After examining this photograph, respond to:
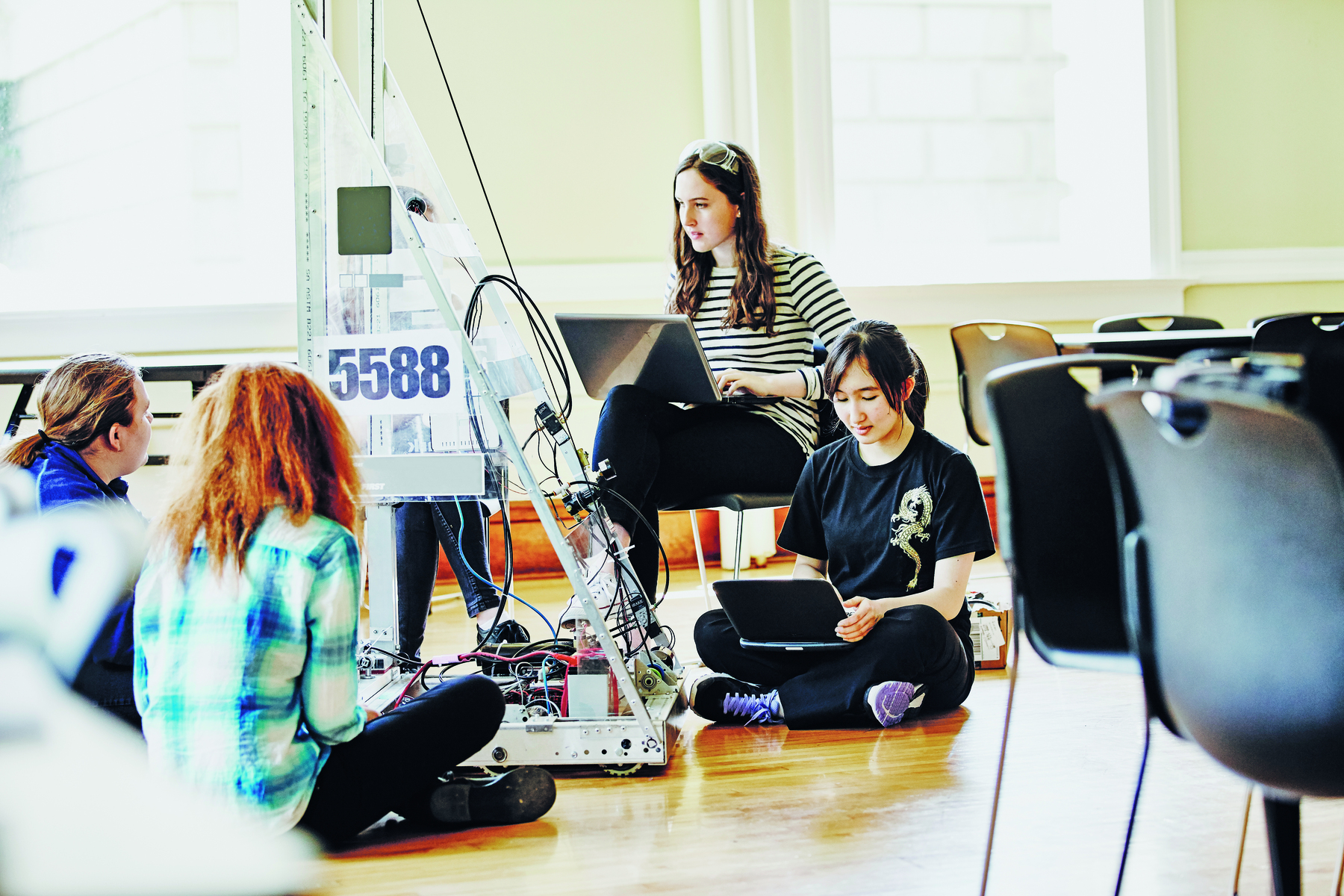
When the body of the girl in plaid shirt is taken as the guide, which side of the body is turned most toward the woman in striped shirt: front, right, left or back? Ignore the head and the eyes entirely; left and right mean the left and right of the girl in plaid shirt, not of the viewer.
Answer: front

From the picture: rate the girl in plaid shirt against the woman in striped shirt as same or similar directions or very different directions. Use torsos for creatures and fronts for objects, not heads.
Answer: very different directions

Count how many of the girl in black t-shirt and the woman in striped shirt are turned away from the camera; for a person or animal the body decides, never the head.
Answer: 0

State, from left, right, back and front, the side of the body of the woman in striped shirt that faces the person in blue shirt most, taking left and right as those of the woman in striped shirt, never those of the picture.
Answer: front

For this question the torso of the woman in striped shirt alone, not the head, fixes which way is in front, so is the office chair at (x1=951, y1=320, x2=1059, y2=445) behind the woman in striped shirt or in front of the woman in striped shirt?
behind

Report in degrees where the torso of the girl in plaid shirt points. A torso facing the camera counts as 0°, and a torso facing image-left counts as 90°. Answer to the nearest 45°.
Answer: approximately 225°

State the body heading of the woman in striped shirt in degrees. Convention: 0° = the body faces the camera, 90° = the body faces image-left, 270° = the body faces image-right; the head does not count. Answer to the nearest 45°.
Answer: approximately 45°

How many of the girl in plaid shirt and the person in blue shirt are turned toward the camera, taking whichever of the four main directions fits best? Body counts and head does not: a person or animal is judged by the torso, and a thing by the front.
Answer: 0
